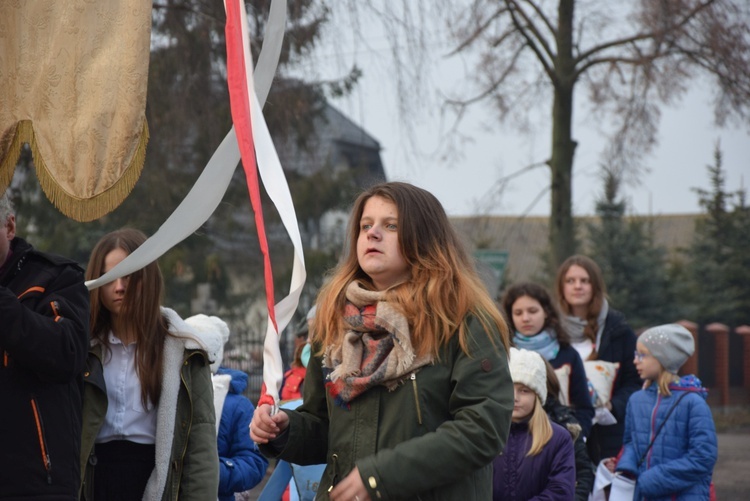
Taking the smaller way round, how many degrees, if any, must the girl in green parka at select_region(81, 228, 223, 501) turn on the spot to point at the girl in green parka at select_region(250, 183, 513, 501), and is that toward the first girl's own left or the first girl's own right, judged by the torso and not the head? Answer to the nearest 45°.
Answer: approximately 90° to the first girl's own left

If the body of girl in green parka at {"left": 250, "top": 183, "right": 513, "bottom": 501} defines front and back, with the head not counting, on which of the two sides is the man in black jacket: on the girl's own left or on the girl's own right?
on the girl's own right

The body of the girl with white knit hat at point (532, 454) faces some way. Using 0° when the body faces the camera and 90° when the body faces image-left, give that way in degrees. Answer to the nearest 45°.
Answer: approximately 45°

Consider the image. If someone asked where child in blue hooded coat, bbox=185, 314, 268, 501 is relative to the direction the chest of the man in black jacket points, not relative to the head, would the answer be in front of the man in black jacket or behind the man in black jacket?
behind

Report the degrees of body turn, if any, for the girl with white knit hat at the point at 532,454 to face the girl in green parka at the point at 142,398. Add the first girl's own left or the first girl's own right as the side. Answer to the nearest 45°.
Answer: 0° — they already face them

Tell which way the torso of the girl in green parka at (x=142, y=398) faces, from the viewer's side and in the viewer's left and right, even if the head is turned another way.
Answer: facing the viewer and to the left of the viewer
